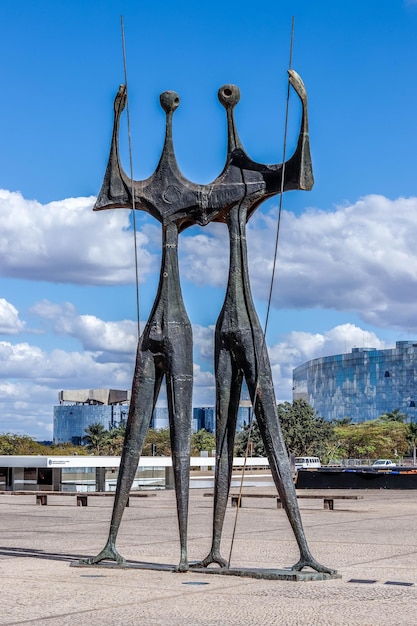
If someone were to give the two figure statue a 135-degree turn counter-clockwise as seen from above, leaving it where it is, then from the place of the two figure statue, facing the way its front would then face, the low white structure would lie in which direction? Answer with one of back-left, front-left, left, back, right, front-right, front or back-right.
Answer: front-left

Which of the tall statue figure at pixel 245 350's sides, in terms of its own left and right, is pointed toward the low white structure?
back

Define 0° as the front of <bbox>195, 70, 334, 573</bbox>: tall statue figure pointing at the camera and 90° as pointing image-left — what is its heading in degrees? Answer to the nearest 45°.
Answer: approximately 0°

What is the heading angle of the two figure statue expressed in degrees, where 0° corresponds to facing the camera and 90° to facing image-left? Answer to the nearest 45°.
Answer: approximately 0°
